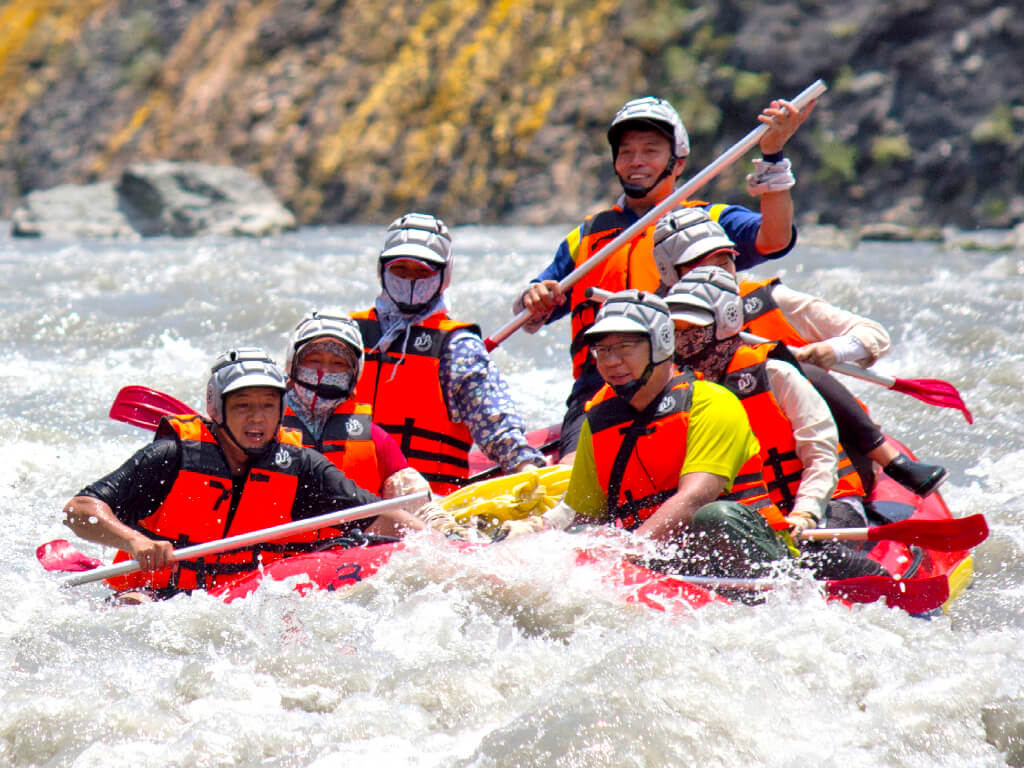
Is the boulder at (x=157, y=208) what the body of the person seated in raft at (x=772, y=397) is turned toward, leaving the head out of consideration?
no

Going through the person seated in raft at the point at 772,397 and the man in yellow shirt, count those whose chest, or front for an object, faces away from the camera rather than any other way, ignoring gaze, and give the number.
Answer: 0

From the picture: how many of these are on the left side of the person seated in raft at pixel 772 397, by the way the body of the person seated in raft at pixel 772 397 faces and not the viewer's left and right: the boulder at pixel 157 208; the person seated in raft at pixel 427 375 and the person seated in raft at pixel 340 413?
0

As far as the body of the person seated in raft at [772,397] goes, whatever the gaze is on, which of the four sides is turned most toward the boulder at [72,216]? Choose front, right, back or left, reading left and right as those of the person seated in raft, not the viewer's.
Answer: right

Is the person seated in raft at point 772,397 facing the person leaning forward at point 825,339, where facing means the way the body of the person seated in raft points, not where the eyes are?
no

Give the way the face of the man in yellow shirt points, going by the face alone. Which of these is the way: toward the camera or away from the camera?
toward the camera

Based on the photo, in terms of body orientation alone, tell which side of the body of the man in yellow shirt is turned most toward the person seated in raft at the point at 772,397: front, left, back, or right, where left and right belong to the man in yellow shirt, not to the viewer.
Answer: back

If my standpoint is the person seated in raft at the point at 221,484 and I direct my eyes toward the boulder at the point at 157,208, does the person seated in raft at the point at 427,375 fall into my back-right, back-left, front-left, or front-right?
front-right

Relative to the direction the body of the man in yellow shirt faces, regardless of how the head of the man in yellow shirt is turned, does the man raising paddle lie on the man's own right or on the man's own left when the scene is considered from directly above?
on the man's own right

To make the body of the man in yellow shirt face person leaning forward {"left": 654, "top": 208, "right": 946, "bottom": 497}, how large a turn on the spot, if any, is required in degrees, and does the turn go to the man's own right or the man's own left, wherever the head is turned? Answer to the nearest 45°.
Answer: approximately 180°

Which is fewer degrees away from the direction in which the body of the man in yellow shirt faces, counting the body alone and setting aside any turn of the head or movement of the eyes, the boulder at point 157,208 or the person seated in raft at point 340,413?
the person seated in raft

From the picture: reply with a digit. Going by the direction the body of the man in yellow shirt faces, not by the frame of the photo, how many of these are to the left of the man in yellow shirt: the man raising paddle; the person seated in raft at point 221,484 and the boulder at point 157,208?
0

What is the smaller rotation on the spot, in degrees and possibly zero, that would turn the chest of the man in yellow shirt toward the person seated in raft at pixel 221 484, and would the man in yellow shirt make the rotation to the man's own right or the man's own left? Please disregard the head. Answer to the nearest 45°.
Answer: approximately 45° to the man's own right

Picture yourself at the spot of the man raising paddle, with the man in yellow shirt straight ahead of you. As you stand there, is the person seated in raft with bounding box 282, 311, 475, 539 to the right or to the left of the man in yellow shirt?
right

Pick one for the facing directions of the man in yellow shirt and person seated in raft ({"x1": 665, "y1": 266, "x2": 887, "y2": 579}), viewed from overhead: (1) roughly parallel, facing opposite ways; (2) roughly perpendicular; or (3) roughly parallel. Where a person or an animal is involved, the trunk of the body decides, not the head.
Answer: roughly parallel

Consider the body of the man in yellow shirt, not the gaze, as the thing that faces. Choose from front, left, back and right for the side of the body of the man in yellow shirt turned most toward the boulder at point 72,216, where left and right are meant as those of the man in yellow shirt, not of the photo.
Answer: right

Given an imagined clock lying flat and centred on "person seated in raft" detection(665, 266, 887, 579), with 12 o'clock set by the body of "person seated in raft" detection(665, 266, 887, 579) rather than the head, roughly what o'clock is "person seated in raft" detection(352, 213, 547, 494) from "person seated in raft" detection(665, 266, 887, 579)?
"person seated in raft" detection(352, 213, 547, 494) is roughly at 2 o'clock from "person seated in raft" detection(665, 266, 887, 579).

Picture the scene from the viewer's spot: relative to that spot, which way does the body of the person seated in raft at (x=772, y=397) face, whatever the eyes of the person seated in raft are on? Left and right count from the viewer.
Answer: facing the viewer and to the left of the viewer

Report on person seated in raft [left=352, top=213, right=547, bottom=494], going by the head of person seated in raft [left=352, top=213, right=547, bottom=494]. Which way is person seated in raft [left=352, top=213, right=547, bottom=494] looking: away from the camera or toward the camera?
toward the camera
